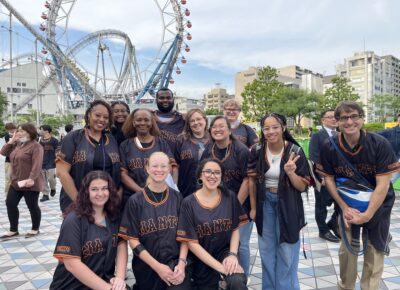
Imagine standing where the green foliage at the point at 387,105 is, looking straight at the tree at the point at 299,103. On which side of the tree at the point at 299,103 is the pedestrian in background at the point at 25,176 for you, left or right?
left

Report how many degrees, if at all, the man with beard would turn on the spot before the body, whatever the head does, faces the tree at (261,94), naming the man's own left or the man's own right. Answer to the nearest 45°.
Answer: approximately 180°

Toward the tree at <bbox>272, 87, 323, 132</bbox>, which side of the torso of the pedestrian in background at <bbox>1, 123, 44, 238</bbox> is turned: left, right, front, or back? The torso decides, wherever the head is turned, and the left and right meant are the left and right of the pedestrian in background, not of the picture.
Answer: back

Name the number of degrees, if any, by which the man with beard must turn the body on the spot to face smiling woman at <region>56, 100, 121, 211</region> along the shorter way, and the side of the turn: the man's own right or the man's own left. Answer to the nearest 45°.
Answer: approximately 45° to the man's own right

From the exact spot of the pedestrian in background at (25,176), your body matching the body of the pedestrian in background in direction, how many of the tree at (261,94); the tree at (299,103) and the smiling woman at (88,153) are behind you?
2

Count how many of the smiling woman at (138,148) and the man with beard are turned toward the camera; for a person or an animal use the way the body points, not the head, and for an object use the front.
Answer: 2

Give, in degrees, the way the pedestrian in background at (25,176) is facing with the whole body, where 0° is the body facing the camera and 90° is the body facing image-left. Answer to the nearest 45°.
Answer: approximately 45°

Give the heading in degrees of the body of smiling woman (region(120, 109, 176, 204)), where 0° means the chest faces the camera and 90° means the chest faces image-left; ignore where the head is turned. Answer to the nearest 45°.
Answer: approximately 0°

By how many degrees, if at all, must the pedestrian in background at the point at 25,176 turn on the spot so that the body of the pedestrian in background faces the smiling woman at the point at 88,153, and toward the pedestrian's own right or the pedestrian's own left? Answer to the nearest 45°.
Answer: approximately 45° to the pedestrian's own left
